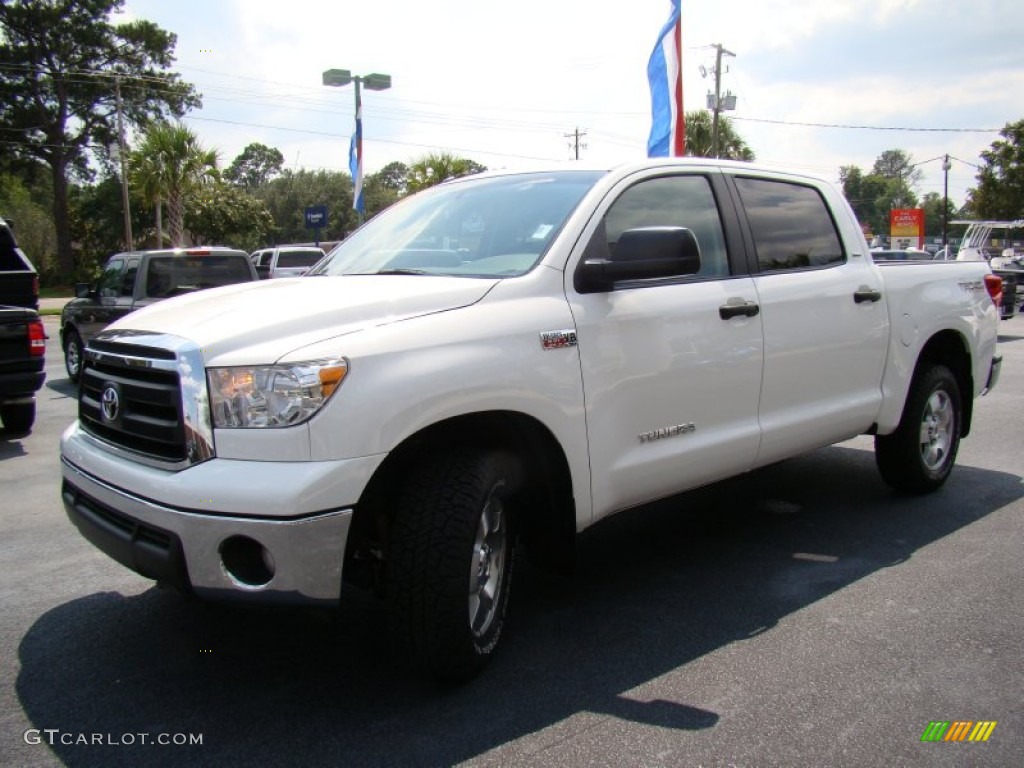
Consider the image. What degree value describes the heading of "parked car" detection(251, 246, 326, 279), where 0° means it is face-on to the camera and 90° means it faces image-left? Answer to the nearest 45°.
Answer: approximately 135°

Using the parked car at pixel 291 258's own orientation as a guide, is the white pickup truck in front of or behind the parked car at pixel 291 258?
behind

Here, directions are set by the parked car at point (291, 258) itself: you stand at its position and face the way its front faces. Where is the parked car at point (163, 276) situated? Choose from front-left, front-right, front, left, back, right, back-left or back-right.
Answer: back-left

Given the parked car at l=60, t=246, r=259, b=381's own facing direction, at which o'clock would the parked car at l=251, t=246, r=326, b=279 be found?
the parked car at l=251, t=246, r=326, b=279 is roughly at 2 o'clock from the parked car at l=60, t=246, r=259, b=381.

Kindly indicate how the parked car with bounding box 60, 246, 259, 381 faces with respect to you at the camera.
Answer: facing away from the viewer and to the left of the viewer

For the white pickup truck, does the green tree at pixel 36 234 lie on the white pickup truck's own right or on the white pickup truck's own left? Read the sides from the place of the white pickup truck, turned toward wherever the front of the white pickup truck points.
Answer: on the white pickup truck's own right

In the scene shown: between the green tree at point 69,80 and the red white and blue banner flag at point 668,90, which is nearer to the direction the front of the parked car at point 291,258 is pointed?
the green tree

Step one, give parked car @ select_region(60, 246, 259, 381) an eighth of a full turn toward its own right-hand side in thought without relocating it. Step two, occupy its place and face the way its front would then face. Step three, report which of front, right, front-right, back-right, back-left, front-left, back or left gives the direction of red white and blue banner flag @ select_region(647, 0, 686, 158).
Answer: right

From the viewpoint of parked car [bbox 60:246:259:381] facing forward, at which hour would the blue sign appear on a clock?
The blue sign is roughly at 2 o'clock from the parked car.

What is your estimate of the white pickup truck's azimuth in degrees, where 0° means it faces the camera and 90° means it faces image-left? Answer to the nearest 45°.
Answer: approximately 45°
